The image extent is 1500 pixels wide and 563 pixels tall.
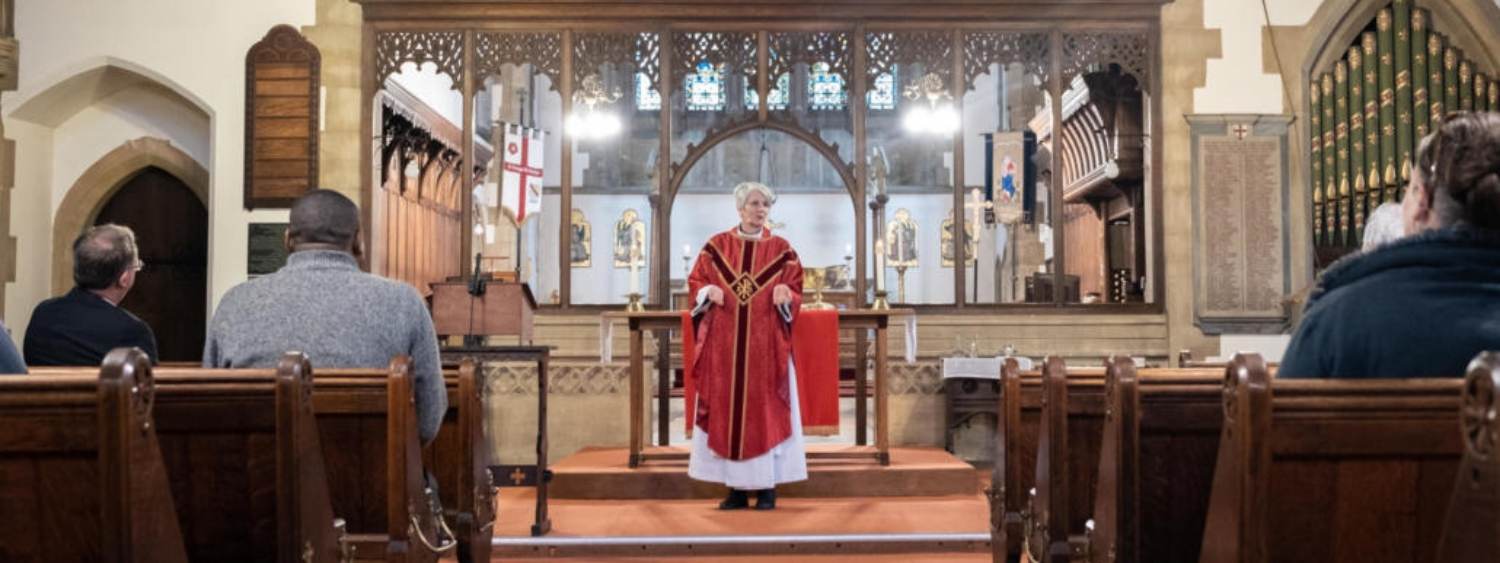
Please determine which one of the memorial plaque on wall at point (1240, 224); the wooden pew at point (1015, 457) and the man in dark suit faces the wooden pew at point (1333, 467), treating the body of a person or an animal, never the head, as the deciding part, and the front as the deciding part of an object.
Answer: the memorial plaque on wall

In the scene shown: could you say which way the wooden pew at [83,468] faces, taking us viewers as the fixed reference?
facing away from the viewer

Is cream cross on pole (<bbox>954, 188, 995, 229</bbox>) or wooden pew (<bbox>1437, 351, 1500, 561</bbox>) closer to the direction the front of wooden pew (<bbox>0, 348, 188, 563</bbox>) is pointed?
the cream cross on pole

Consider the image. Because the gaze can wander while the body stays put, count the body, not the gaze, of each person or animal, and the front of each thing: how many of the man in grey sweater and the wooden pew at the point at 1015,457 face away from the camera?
2

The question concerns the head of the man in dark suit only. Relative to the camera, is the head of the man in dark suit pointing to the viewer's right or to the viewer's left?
to the viewer's right

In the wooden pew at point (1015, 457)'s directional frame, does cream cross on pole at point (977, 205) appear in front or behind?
in front

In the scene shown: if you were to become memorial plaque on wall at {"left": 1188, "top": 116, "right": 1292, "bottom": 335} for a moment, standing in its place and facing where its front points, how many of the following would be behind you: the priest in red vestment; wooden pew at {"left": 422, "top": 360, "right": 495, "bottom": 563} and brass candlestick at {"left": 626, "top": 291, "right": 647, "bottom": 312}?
0

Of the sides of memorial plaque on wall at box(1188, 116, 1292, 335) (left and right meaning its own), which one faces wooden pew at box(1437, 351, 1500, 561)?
front

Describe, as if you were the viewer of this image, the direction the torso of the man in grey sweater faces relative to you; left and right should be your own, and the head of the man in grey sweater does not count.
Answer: facing away from the viewer

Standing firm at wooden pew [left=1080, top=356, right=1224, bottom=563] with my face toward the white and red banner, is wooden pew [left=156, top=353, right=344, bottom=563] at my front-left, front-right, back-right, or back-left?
front-left

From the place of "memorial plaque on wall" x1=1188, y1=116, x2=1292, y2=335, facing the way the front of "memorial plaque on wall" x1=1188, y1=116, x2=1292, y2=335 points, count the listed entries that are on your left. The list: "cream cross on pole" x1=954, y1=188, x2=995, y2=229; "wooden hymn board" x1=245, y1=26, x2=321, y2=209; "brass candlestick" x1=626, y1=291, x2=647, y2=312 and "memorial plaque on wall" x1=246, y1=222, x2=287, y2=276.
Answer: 0

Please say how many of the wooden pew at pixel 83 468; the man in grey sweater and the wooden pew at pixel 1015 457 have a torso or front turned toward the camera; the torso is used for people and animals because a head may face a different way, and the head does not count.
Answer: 0

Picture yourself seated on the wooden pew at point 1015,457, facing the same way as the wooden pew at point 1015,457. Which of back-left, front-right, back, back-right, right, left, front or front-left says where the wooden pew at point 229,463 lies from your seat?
back-left

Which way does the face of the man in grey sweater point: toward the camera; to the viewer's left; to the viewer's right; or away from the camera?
away from the camera

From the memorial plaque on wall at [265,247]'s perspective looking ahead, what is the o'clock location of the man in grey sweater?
The man in grey sweater is roughly at 12 o'clock from the memorial plaque on wall.

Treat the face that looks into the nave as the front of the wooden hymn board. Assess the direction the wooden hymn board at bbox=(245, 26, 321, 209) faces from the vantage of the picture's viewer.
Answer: facing the viewer
